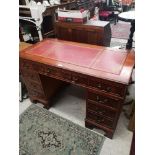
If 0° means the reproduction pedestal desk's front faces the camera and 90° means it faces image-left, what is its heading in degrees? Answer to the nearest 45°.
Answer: approximately 45°
